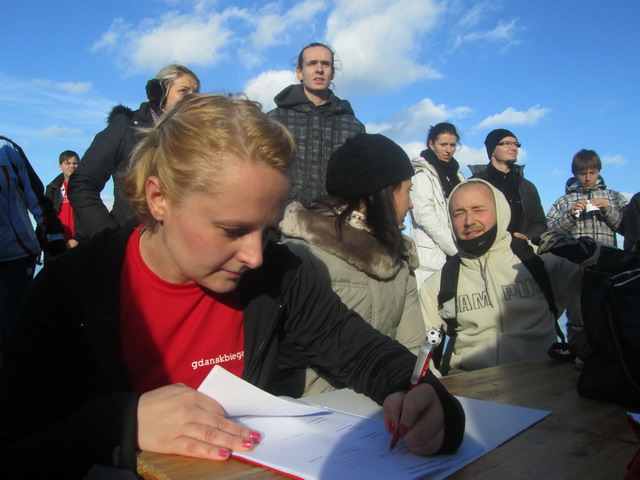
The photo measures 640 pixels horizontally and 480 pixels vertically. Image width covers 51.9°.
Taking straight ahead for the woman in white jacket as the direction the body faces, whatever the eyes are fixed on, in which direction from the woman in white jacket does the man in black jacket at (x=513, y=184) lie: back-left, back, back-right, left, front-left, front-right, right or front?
left

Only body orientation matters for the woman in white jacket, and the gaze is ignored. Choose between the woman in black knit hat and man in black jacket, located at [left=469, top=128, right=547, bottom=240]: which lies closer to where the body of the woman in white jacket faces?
the woman in black knit hat

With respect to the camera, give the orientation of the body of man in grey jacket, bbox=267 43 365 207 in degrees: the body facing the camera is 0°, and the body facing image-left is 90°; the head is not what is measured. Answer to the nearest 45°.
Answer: approximately 0°

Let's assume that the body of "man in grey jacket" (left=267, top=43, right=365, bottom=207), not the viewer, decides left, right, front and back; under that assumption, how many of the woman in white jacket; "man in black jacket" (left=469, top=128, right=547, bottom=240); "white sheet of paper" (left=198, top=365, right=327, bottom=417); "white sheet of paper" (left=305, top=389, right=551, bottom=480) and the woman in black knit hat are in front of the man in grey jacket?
3

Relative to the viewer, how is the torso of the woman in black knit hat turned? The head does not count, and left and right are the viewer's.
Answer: facing away from the viewer and to the right of the viewer

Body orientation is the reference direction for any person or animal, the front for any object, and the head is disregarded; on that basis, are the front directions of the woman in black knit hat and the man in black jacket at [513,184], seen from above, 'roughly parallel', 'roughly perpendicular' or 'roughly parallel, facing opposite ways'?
roughly perpendicular

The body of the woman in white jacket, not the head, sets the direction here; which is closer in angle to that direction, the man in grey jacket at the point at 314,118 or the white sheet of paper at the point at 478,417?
the white sheet of paper

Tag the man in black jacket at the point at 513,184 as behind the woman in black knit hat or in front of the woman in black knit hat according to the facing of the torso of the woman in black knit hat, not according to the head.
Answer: in front

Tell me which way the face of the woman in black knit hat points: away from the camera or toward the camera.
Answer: away from the camera

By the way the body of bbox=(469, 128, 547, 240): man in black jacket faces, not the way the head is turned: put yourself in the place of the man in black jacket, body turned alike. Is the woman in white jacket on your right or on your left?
on your right

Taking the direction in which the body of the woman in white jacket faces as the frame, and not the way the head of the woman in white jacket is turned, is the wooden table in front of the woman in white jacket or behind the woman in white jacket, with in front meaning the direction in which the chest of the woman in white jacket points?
in front

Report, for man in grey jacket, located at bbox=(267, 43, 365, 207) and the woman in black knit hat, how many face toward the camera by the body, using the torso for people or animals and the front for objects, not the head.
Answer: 1

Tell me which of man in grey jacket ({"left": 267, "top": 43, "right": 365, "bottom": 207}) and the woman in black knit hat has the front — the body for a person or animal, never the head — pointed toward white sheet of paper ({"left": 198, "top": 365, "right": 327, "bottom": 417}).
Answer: the man in grey jacket
